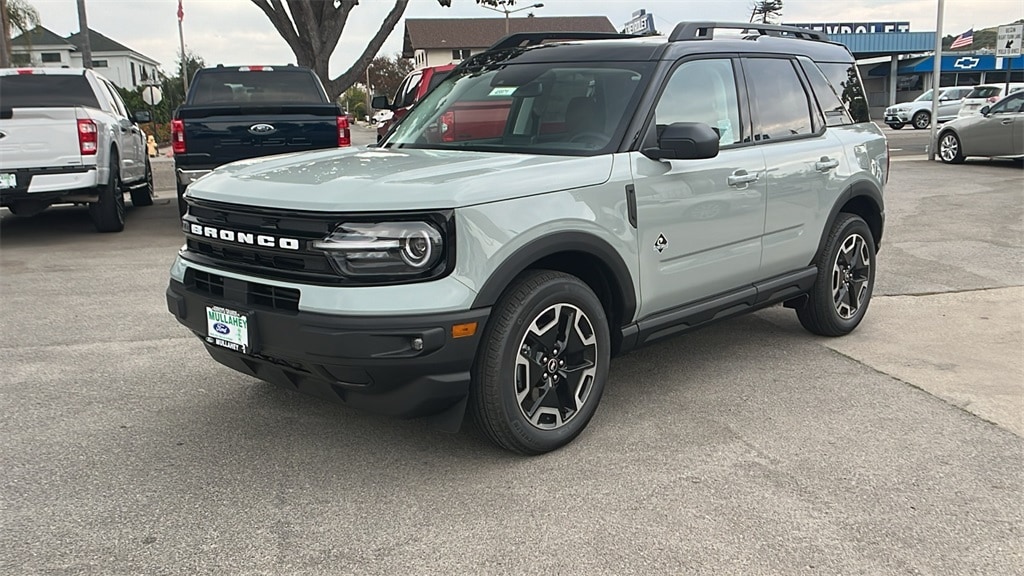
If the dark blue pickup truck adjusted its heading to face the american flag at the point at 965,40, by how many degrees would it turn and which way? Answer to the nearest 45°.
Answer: approximately 45° to its right

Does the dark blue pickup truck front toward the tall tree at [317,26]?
yes

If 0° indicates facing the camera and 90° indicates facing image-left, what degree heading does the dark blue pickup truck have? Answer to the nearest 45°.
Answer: approximately 180°

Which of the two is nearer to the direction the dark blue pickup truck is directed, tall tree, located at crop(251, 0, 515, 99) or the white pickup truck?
the tall tree

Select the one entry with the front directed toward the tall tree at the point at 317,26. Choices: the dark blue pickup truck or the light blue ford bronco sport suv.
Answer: the dark blue pickup truck

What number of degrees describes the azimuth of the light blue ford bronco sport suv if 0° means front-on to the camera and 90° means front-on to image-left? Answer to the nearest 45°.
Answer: approximately 45°

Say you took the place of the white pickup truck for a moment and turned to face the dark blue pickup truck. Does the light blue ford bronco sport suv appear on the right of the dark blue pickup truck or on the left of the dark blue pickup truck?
right

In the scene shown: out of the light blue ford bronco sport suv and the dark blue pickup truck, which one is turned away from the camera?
the dark blue pickup truck

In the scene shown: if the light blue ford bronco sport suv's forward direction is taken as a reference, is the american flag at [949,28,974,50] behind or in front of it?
behind

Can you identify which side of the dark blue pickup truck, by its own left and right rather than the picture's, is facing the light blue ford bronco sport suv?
back

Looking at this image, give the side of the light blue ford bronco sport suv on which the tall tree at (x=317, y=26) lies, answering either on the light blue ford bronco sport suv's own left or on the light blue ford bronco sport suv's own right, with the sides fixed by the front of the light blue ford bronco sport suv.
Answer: on the light blue ford bronco sport suv's own right
